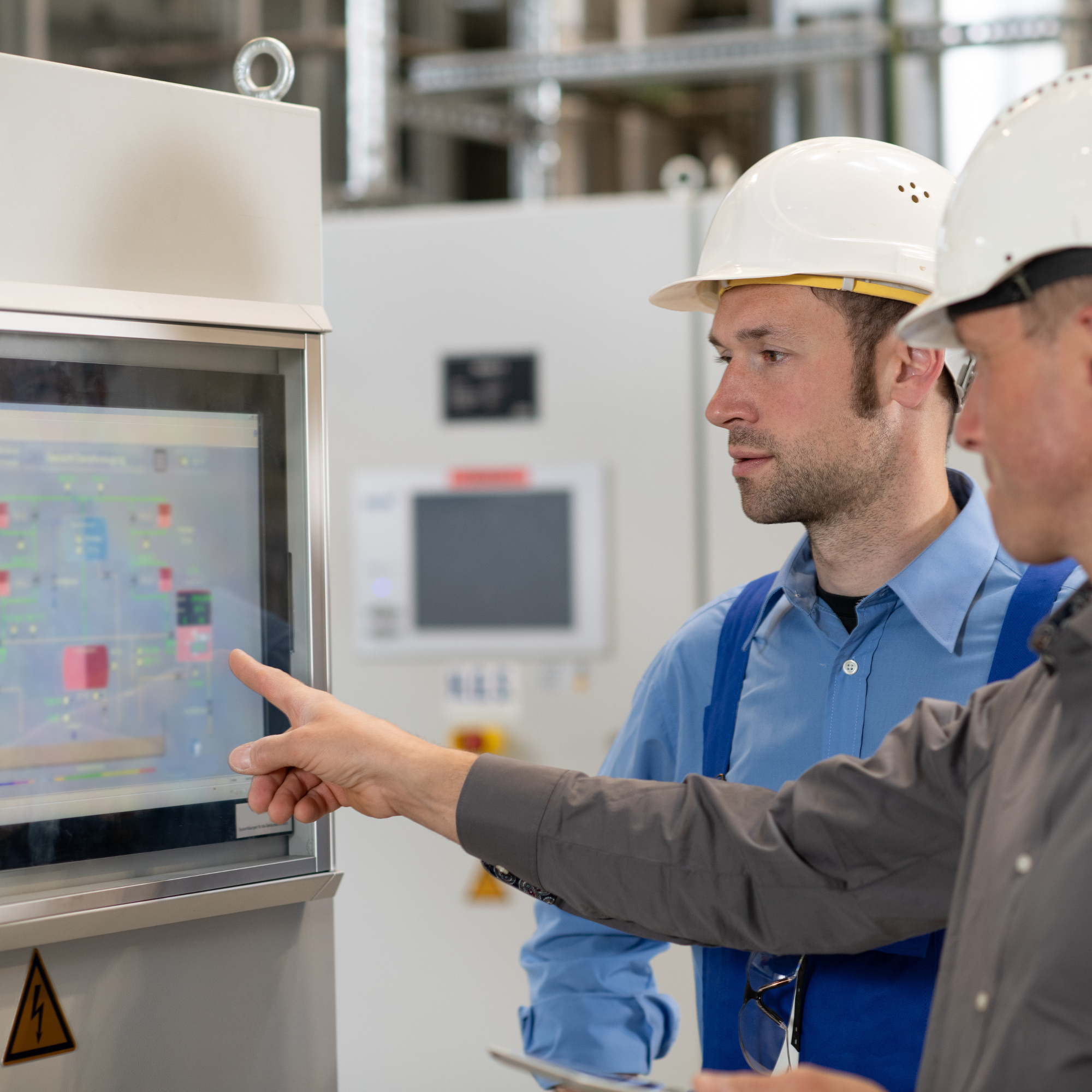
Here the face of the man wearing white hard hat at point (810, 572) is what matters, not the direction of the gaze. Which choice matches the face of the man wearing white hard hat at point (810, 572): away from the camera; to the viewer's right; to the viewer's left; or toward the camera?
to the viewer's left

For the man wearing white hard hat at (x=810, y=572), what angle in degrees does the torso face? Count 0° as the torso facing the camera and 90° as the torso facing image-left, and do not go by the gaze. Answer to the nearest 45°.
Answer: approximately 45°

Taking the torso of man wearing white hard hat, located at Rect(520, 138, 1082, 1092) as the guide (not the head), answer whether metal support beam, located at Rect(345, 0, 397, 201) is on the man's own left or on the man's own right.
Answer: on the man's own right

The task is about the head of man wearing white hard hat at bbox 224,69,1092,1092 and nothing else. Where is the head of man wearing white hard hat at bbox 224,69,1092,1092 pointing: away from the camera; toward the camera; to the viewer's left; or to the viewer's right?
to the viewer's left
